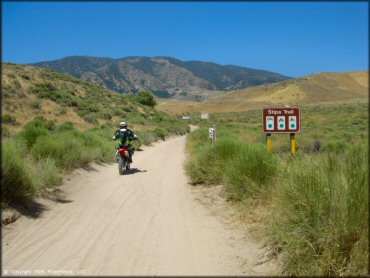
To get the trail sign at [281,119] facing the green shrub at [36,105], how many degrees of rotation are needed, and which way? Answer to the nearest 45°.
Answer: approximately 135° to its right

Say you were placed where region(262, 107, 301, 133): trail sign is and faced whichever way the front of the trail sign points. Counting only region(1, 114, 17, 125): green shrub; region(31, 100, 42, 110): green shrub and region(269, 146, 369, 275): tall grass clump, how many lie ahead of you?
1

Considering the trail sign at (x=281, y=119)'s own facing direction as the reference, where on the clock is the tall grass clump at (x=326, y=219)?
The tall grass clump is roughly at 12 o'clock from the trail sign.

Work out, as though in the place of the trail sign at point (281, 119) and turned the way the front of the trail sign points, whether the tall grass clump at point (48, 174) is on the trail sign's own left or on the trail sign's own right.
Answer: on the trail sign's own right

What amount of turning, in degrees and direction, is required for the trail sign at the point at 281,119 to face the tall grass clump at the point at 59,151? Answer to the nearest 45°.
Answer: approximately 90° to its right

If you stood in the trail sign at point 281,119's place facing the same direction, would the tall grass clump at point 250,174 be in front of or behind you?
in front

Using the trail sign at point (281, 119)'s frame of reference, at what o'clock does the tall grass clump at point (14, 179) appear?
The tall grass clump is roughly at 2 o'clock from the trail sign.

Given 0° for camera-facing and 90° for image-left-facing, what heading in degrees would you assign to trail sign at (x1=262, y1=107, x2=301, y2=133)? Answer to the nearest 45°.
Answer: approximately 0°

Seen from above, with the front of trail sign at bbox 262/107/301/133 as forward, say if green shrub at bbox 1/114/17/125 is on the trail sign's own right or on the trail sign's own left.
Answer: on the trail sign's own right
